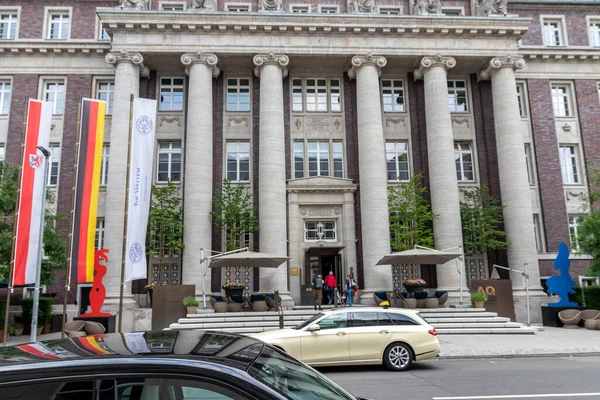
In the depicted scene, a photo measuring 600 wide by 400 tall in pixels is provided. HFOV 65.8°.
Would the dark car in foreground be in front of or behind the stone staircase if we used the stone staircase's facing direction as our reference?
in front

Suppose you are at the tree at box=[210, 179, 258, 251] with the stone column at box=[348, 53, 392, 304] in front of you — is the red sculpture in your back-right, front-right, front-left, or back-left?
back-right

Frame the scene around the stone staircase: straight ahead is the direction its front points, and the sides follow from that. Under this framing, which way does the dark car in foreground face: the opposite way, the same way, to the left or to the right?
to the left

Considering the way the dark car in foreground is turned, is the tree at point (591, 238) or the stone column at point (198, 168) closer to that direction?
the tree

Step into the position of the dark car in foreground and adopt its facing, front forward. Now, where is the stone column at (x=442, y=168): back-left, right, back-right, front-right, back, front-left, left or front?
front-left

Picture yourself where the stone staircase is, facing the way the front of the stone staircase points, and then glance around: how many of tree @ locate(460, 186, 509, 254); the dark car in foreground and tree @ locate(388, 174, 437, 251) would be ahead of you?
1

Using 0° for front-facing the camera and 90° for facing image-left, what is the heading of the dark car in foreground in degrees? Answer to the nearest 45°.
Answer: approximately 270°

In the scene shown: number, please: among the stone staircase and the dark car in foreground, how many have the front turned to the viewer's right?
1
